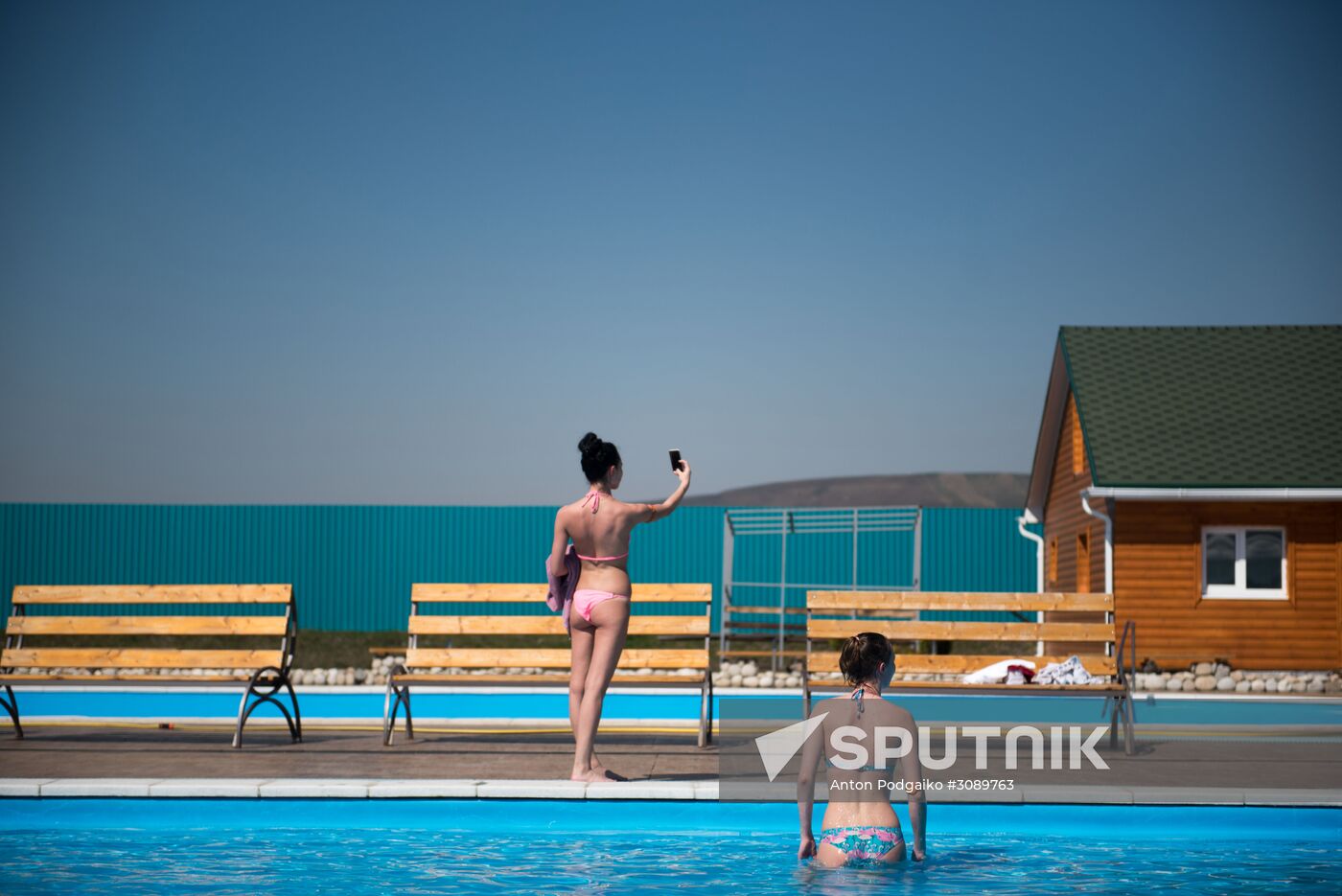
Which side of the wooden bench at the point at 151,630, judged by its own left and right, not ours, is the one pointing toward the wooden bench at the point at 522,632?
left

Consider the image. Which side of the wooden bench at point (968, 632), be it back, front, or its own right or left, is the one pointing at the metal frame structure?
back

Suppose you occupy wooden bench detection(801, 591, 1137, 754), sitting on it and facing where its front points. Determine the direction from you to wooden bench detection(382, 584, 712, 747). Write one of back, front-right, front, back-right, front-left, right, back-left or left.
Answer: right

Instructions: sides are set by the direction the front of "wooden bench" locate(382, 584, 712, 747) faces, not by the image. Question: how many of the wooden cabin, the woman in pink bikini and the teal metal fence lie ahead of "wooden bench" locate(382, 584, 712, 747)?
1

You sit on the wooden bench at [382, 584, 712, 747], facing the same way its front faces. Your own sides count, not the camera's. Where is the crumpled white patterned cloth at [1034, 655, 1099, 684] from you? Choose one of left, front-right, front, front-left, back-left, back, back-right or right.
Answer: left

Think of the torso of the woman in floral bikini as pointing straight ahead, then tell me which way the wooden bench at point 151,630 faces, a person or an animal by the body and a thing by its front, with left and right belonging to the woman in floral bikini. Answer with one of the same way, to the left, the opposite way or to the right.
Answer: the opposite way

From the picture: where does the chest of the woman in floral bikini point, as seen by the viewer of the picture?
away from the camera

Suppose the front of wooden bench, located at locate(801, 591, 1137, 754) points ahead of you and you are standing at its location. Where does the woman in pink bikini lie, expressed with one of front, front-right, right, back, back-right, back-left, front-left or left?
front-right

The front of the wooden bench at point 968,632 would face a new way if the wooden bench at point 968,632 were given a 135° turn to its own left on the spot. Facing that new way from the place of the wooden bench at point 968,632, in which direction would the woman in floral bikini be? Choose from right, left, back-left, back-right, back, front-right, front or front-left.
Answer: back-right

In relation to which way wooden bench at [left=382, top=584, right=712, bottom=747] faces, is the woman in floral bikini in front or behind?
in front

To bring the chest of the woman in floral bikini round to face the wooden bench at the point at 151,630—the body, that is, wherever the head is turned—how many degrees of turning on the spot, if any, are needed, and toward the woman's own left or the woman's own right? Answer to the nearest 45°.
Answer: approximately 45° to the woman's own left
